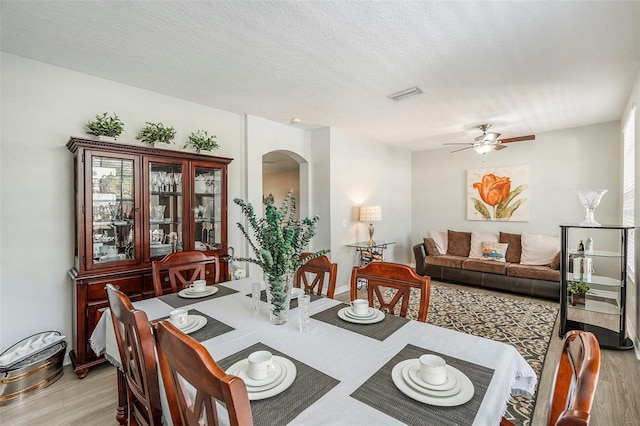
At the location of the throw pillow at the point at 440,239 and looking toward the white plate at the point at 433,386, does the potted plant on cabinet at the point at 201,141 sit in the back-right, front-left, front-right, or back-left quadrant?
front-right

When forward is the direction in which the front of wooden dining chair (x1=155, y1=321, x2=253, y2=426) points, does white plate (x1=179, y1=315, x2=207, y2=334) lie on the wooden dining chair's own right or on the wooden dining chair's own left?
on the wooden dining chair's own left

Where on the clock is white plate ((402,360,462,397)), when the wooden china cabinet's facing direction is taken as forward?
The white plate is roughly at 1 o'clock from the wooden china cabinet.

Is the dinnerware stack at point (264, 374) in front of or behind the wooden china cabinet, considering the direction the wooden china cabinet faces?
in front

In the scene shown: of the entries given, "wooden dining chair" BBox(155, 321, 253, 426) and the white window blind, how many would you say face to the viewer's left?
1

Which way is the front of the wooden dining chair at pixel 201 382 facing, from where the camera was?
facing away from the viewer and to the right of the viewer

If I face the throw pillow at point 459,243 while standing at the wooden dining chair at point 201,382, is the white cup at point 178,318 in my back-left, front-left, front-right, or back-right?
front-left

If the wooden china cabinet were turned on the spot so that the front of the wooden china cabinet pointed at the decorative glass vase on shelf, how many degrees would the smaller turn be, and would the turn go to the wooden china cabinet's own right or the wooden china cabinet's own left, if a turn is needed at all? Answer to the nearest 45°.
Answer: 0° — it already faces it

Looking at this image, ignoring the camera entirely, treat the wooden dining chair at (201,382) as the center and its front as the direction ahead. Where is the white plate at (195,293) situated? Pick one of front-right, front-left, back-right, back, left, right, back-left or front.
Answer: front-left

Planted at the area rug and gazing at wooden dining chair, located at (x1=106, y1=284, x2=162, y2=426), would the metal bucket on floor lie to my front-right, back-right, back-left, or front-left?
front-right

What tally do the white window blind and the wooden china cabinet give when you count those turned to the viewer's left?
1

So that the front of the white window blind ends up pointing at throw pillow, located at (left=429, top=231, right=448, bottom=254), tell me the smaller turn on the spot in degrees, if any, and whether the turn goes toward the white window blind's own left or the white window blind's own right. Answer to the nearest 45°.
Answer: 0° — it already faces it

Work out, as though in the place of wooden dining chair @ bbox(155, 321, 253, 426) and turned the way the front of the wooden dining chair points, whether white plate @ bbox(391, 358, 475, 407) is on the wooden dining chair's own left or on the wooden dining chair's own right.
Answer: on the wooden dining chair's own right

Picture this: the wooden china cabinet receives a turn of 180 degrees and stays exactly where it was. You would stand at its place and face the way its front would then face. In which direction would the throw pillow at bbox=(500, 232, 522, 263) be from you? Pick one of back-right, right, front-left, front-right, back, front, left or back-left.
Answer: back-right

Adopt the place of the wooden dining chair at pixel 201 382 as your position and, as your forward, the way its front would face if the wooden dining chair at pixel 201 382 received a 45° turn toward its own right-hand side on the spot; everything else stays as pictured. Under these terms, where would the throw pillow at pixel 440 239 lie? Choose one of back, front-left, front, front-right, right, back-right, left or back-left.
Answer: front-left

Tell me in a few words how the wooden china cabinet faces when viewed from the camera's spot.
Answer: facing the viewer and to the right of the viewer

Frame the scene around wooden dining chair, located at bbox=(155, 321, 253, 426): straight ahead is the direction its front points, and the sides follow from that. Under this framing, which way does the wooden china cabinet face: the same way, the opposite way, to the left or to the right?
to the right

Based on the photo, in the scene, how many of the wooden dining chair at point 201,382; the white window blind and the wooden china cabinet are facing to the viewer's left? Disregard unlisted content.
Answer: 1

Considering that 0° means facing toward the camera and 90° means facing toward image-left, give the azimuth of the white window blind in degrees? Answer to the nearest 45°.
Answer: approximately 90°
